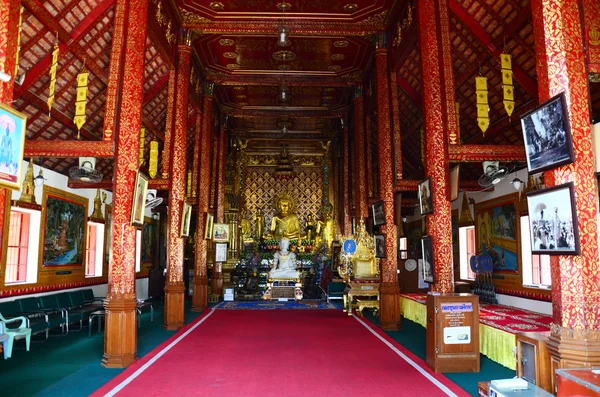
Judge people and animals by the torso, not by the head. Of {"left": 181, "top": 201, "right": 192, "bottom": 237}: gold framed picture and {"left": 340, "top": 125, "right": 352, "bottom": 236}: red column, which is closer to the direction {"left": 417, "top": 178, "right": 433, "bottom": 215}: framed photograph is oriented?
the gold framed picture

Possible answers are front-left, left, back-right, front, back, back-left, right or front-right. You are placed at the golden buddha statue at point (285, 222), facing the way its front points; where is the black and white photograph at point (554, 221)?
front

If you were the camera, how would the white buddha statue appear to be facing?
facing the viewer

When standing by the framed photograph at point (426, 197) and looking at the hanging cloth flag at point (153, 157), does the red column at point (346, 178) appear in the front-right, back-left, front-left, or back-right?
front-right

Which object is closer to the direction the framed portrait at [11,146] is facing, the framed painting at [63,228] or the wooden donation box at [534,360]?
the wooden donation box

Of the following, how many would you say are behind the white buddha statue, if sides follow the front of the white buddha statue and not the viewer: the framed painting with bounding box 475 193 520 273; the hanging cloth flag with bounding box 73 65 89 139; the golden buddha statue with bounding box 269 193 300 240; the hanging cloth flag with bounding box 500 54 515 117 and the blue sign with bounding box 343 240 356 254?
1

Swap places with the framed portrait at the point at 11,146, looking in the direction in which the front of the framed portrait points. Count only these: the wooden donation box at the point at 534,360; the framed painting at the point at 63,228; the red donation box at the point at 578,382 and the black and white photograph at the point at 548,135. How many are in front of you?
3

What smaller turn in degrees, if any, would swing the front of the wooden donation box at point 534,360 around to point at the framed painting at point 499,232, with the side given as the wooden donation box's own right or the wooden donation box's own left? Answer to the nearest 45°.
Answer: approximately 135° to the wooden donation box's own right

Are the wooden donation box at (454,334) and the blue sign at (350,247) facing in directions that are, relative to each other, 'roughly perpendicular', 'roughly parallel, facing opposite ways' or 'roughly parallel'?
roughly parallel

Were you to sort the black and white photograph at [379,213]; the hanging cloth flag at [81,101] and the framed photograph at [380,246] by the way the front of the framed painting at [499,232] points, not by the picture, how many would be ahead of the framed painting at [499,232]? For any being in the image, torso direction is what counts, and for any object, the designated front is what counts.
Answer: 3

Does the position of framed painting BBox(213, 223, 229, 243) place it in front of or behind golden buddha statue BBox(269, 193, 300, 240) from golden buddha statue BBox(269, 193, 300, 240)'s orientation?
in front
